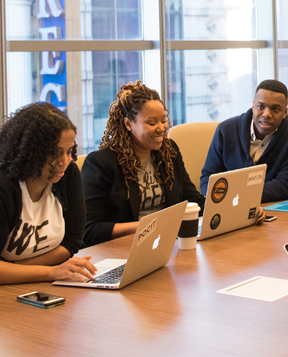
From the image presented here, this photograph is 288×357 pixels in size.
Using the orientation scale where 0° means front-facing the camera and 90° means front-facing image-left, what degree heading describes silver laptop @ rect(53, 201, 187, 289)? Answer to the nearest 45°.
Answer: approximately 135°

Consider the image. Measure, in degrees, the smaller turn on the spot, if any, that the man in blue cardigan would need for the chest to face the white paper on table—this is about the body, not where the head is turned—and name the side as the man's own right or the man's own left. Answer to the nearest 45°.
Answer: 0° — they already face it

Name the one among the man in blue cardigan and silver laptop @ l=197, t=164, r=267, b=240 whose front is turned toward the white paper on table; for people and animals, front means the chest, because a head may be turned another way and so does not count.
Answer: the man in blue cardigan
